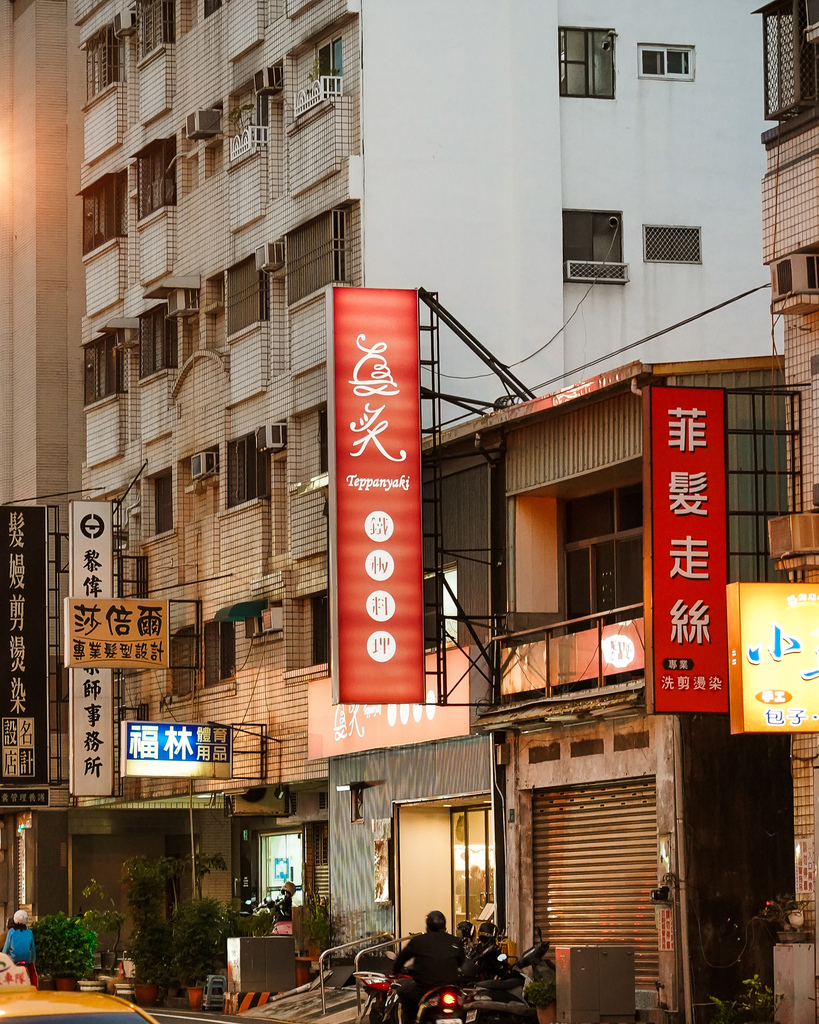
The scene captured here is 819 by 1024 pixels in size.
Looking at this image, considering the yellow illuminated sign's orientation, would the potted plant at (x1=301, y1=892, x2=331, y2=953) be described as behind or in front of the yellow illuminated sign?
behind

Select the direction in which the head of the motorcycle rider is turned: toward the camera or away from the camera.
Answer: away from the camera

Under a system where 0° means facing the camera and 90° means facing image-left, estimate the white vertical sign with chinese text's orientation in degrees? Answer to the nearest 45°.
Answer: approximately 0°

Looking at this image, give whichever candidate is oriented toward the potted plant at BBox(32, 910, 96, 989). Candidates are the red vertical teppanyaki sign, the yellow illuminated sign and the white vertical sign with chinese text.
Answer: the white vertical sign with chinese text

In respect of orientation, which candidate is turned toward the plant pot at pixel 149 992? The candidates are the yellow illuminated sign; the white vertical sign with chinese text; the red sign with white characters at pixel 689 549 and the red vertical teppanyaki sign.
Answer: the white vertical sign with chinese text

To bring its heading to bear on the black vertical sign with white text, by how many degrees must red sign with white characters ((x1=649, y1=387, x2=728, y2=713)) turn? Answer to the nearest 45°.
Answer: approximately 135° to its right

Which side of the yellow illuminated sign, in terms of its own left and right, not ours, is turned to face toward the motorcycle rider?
right

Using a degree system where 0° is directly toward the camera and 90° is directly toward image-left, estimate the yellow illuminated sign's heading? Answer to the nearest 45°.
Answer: approximately 0°

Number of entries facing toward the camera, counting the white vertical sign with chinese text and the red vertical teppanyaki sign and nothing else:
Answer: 2
